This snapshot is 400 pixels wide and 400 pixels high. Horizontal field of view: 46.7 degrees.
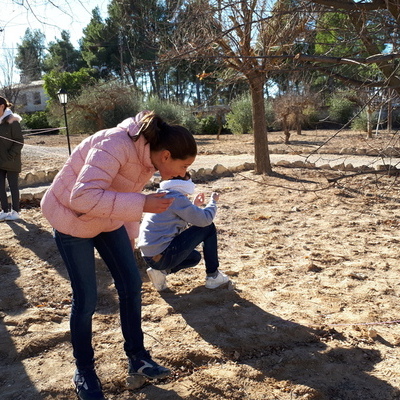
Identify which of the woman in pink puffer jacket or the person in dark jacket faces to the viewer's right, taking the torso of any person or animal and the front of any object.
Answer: the woman in pink puffer jacket

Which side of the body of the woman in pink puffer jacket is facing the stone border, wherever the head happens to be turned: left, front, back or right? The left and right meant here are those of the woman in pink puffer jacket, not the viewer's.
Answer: left

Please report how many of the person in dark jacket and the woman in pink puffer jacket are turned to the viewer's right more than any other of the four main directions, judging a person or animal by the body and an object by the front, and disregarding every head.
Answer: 1

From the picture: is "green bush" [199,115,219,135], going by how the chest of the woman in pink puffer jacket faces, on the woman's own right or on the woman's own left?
on the woman's own left

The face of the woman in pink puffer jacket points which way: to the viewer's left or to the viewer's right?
to the viewer's right

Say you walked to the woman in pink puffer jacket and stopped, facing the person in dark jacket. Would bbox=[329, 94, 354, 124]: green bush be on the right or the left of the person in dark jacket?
right

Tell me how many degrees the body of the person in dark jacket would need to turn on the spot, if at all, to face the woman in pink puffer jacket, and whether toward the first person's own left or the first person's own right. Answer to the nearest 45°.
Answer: approximately 45° to the first person's own left

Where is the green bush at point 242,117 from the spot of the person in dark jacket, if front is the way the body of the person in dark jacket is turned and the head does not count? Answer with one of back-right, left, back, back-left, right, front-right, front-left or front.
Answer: back

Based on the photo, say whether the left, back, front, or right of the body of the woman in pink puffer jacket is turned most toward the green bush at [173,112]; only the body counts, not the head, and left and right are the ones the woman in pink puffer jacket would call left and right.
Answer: left

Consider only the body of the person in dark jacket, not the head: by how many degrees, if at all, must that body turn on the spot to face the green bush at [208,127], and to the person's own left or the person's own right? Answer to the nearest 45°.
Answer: approximately 180°

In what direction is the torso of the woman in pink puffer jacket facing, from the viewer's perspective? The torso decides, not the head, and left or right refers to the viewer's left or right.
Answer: facing to the right of the viewer

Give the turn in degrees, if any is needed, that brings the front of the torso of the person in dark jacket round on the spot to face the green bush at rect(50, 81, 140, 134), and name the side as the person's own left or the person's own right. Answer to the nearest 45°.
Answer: approximately 135° to the person's own right
